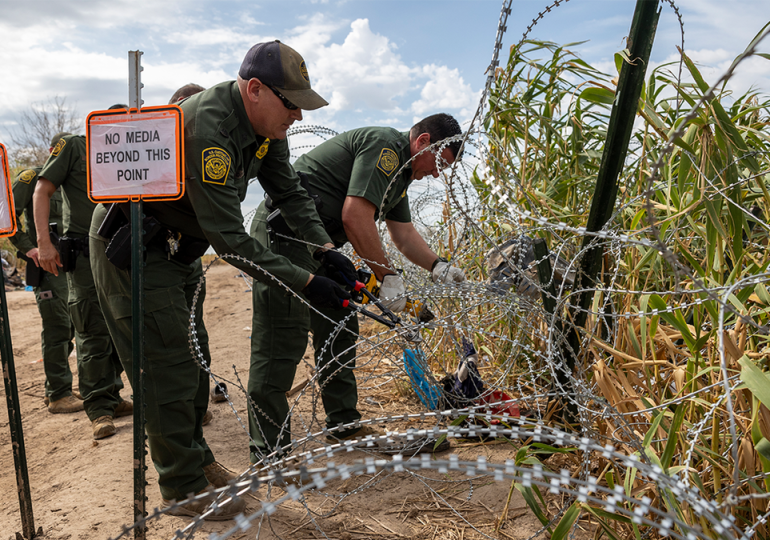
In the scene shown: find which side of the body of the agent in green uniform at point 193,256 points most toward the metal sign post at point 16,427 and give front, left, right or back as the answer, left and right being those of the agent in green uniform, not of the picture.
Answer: back

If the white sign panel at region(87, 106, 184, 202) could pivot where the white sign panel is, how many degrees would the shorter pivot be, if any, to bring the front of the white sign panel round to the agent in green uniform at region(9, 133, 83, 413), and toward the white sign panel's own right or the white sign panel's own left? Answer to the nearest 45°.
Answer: approximately 180°

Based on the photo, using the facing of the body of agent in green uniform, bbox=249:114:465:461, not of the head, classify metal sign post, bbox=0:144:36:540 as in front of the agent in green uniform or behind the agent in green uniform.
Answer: behind

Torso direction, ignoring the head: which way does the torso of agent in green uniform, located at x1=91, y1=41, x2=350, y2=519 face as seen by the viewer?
to the viewer's right

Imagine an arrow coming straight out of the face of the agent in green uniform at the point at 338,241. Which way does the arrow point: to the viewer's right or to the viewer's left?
to the viewer's right

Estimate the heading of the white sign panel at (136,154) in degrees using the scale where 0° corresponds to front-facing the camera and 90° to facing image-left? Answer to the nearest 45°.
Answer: approximately 0°

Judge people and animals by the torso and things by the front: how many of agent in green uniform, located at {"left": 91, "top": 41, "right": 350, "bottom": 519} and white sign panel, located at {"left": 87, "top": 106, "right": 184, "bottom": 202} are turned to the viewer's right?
1

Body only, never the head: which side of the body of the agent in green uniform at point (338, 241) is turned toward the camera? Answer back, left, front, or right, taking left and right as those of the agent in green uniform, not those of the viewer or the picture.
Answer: right

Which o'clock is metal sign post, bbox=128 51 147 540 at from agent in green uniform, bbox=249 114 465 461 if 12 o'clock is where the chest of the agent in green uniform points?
The metal sign post is roughly at 4 o'clock from the agent in green uniform.

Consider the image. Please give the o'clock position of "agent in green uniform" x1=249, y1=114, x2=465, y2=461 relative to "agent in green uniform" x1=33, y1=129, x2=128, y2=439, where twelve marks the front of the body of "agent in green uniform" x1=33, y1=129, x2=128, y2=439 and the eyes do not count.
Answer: "agent in green uniform" x1=249, y1=114, x2=465, y2=461 is roughly at 12 o'clock from "agent in green uniform" x1=33, y1=129, x2=128, y2=439.

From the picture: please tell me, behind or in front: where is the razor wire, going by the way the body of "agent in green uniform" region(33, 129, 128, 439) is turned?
in front
